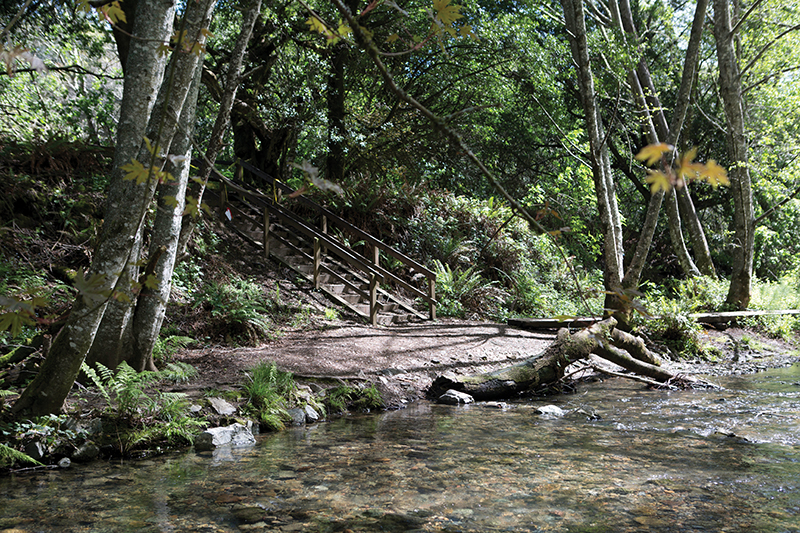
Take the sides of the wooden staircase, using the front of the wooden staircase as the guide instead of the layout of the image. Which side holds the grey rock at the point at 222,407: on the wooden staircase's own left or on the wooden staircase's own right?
on the wooden staircase's own right

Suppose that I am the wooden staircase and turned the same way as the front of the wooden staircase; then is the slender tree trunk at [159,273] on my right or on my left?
on my right

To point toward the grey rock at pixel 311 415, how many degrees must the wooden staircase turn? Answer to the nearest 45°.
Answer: approximately 45° to its right

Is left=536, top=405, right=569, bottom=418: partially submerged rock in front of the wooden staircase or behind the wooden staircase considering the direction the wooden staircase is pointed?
in front

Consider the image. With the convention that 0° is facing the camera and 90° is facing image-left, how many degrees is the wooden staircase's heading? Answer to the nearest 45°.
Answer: approximately 315°

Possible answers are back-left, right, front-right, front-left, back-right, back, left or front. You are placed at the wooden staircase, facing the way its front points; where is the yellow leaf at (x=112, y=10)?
front-right

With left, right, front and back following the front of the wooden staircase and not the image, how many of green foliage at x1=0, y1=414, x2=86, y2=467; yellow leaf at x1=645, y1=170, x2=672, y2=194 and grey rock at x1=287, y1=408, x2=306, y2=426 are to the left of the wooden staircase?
0

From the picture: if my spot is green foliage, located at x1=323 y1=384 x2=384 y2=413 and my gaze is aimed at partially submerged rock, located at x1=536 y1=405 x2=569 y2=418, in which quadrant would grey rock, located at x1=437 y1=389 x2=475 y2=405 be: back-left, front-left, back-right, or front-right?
front-left

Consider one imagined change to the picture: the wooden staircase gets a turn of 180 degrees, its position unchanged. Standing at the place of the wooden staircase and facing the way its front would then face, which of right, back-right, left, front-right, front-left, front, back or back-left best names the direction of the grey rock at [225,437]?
back-left

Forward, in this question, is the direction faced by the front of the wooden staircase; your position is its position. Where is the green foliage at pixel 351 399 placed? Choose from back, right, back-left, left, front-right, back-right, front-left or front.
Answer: front-right

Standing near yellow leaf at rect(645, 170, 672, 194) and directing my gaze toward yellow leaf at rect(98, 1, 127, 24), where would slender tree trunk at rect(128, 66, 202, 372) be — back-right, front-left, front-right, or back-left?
front-right

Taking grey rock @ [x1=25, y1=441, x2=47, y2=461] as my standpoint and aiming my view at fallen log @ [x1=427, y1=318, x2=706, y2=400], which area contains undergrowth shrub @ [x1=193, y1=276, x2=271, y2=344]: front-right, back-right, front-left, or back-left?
front-left

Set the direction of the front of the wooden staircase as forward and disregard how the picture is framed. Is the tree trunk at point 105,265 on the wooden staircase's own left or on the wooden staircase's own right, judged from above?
on the wooden staircase's own right

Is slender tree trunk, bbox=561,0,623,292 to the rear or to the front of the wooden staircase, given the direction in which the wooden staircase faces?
to the front
